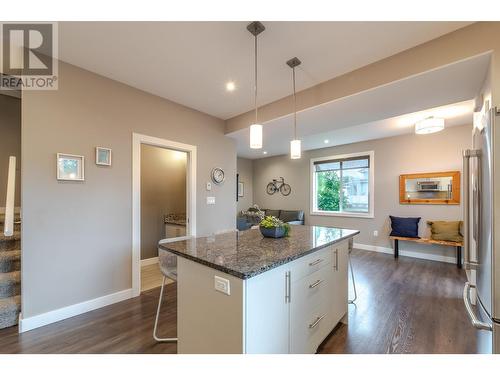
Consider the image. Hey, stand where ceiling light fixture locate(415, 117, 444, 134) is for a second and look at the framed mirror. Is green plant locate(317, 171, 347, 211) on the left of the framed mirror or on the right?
left

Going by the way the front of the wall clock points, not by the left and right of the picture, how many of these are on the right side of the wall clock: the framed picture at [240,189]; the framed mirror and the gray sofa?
0

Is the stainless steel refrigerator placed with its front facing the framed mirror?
no

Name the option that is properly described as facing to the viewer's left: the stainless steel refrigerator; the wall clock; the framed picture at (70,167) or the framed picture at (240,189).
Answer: the stainless steel refrigerator

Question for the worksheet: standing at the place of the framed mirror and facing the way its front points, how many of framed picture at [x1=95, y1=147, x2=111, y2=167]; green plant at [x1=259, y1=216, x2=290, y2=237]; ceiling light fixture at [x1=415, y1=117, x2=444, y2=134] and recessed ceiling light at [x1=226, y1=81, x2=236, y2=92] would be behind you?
0

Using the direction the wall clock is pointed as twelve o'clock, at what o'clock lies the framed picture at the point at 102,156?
The framed picture is roughly at 3 o'clock from the wall clock.

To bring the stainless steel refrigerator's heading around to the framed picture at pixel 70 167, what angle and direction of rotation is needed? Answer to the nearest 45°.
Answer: approximately 45° to its left

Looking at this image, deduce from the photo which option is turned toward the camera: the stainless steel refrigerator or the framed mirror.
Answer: the framed mirror

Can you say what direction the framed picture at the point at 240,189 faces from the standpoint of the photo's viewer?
facing the viewer and to the right of the viewer

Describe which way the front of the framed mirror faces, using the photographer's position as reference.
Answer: facing the viewer

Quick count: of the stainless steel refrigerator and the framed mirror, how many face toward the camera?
1

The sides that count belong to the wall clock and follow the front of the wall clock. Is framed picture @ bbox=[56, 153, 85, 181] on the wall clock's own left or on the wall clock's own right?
on the wall clock's own right

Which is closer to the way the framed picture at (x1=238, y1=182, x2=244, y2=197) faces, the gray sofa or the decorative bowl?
the gray sofa

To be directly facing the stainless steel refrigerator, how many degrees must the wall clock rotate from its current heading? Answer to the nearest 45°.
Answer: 0° — it already faces it

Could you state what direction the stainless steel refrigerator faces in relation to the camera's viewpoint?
facing to the left of the viewer
